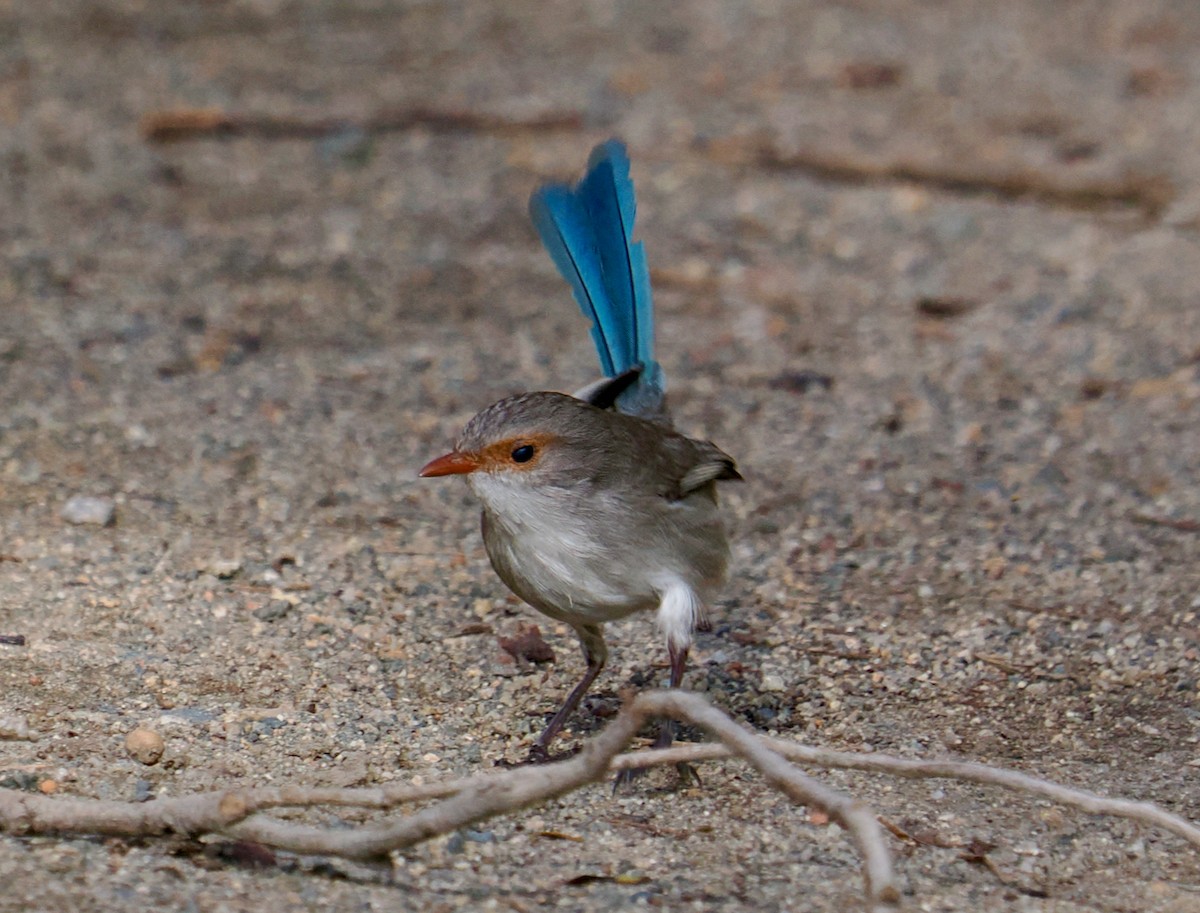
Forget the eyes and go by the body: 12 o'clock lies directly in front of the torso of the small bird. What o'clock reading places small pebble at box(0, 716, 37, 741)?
The small pebble is roughly at 1 o'clock from the small bird.

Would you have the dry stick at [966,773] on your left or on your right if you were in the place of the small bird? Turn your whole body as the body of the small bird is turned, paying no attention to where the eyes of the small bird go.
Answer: on your left

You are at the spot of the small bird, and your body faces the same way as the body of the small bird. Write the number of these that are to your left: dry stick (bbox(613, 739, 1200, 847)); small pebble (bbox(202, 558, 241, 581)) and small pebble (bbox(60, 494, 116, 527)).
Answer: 1

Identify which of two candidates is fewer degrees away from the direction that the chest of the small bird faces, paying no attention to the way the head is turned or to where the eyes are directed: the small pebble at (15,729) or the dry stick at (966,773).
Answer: the small pebble

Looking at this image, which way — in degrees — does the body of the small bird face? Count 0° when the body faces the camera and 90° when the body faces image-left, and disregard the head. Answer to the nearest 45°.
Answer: approximately 45°

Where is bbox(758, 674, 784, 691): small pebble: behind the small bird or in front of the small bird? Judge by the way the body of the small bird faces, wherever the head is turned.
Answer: behind

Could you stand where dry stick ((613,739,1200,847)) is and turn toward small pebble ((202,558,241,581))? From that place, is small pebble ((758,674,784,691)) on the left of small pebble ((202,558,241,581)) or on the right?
right

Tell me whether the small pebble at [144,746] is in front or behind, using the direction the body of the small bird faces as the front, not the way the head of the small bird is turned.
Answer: in front

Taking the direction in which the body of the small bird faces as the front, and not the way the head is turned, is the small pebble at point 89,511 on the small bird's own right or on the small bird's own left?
on the small bird's own right
